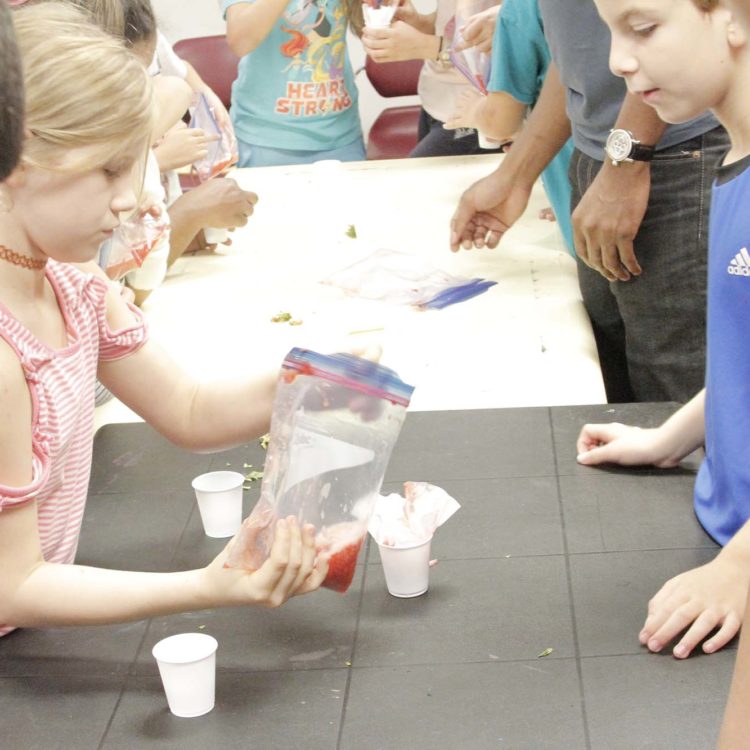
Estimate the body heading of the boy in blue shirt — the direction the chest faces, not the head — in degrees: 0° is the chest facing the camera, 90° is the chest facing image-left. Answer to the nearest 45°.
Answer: approximately 45°

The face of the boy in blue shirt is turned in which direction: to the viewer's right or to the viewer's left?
to the viewer's left

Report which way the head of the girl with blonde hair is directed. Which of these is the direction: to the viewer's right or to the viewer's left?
to the viewer's right

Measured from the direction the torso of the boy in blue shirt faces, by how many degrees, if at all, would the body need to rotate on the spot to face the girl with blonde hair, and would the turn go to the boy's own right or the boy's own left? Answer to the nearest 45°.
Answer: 0° — they already face them

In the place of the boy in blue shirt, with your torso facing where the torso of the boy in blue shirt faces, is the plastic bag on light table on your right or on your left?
on your right

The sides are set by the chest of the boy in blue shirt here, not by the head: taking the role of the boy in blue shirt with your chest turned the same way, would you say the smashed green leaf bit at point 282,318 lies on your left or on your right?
on your right

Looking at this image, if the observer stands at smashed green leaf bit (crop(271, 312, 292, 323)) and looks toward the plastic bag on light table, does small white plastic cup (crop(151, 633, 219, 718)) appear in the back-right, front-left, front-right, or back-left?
back-right

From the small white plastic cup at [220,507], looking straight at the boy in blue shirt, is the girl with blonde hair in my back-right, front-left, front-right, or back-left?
back-right

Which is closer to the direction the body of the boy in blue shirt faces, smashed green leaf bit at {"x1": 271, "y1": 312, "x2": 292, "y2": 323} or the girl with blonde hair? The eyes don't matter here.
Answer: the girl with blonde hair
